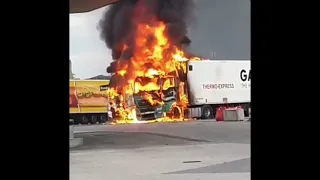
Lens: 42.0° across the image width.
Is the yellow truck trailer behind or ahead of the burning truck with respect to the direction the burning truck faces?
ahead

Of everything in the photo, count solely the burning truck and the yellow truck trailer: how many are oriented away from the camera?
0
